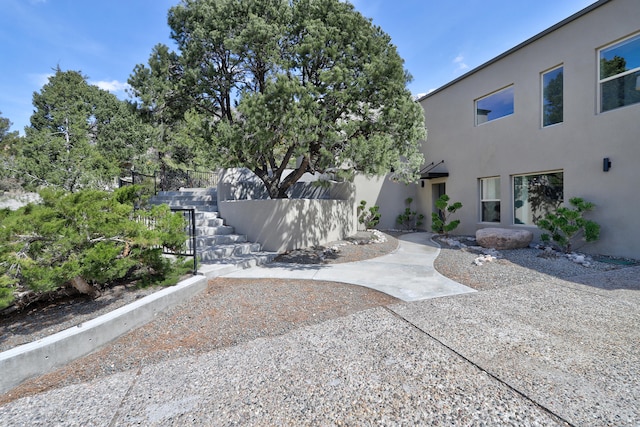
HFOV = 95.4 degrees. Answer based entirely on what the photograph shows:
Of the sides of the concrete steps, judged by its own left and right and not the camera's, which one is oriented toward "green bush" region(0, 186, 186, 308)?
right

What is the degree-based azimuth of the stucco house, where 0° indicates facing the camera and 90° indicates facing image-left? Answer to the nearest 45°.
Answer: approximately 45°

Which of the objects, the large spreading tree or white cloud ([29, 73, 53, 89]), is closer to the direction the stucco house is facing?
the large spreading tree

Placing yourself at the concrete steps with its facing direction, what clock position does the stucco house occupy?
The stucco house is roughly at 11 o'clock from the concrete steps.

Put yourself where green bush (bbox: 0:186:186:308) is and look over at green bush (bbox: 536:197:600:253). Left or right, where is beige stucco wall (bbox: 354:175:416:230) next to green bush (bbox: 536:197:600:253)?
left

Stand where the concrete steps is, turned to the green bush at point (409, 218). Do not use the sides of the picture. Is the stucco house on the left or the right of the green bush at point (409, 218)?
right

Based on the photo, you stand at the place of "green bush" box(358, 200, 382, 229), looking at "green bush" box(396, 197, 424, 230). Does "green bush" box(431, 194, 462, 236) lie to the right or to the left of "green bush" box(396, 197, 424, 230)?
right

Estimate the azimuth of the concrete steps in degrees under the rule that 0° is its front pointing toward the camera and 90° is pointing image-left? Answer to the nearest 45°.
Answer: approximately 315°

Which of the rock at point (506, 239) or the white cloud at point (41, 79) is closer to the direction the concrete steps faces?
the rock
